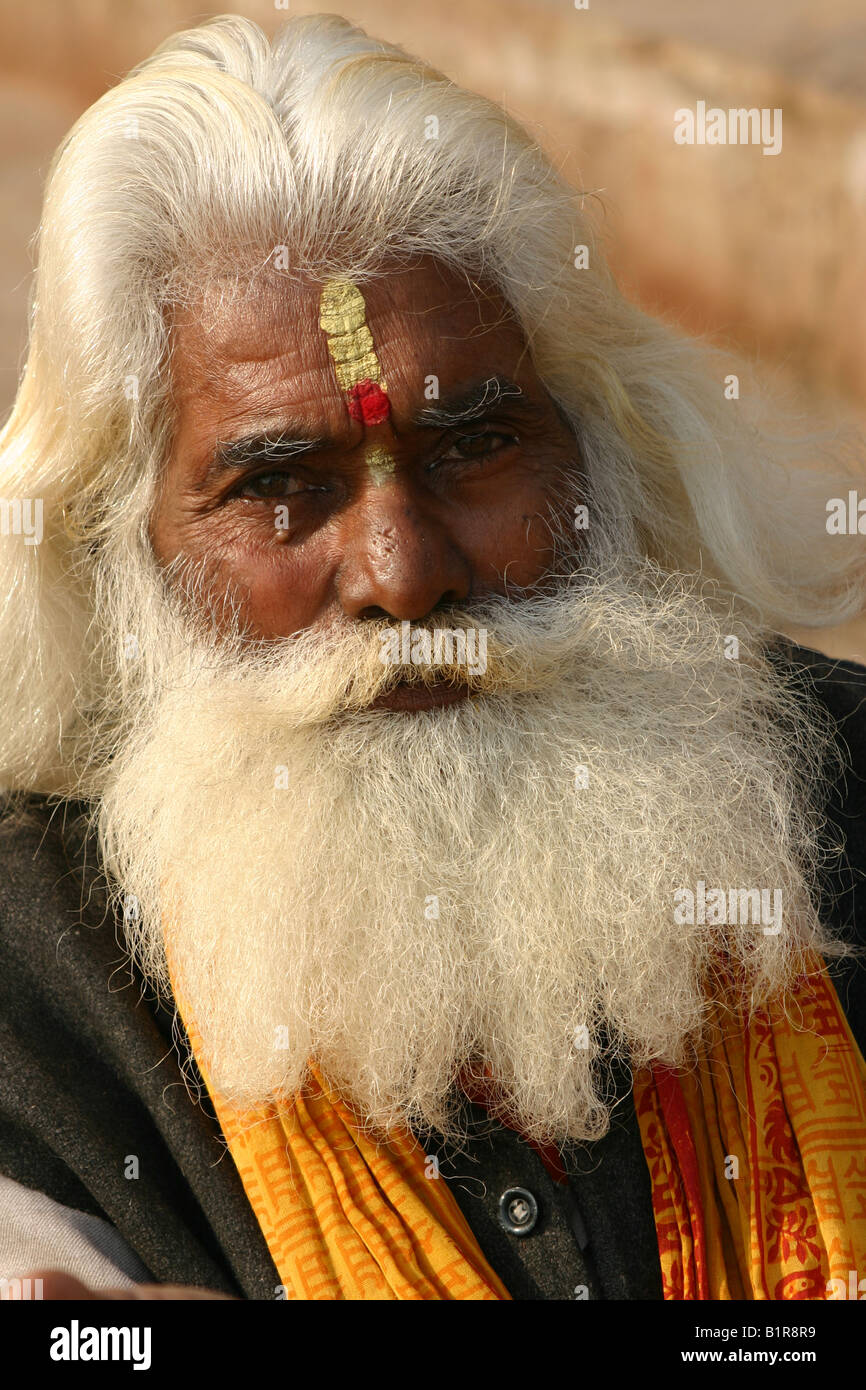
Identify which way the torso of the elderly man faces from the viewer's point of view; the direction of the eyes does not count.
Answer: toward the camera
